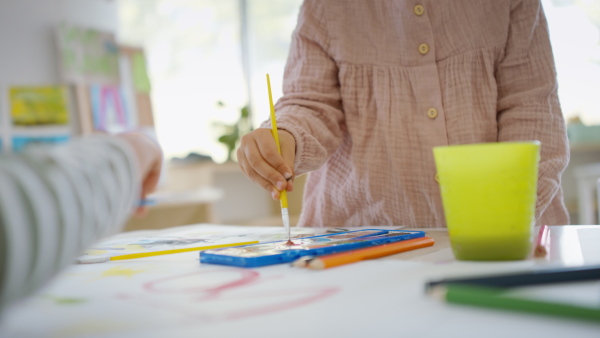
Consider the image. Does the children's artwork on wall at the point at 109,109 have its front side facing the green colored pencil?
yes

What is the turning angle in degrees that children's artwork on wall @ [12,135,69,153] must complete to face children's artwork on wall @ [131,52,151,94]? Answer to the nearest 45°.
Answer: approximately 135° to its left

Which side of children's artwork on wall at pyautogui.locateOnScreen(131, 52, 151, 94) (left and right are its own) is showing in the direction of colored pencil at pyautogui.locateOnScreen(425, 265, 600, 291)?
front

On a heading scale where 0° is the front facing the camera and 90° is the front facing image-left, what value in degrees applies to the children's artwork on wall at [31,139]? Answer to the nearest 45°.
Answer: approximately 0°

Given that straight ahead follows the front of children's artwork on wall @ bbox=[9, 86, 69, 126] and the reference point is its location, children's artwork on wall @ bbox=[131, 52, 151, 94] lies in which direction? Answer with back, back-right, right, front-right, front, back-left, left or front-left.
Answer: back-left

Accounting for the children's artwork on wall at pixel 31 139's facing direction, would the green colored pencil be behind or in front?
in front

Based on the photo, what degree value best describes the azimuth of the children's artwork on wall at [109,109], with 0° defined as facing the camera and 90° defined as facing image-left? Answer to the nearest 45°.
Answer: approximately 0°

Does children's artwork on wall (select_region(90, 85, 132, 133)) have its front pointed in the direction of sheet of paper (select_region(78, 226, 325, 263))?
yes

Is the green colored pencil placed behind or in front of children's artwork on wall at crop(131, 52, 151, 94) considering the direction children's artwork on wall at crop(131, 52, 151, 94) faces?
in front

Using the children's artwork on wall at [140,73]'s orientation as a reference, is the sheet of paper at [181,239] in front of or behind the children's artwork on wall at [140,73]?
in front
